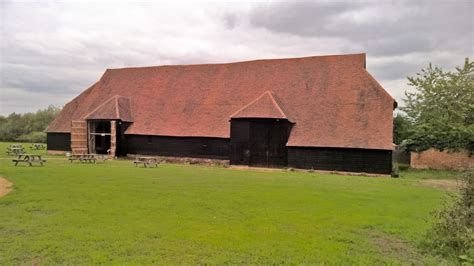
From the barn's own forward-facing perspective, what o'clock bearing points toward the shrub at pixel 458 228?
The shrub is roughly at 12 o'clock from the barn.

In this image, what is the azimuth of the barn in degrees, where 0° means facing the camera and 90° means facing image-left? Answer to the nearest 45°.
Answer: approximately 0°

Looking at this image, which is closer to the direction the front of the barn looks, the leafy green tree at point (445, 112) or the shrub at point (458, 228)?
the shrub

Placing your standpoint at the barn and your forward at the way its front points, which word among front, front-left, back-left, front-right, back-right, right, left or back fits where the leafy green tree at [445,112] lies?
left
